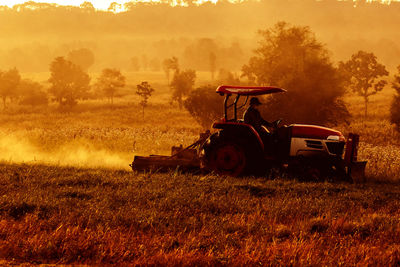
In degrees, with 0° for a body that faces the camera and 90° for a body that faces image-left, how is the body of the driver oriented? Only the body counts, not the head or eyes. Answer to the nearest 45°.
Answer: approximately 270°

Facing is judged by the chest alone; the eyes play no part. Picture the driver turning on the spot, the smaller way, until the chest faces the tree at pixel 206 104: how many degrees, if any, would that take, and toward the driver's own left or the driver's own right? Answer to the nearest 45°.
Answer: approximately 90° to the driver's own left

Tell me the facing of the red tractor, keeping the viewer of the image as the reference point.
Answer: facing to the right of the viewer

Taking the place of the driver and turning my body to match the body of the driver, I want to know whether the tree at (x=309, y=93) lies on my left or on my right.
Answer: on my left

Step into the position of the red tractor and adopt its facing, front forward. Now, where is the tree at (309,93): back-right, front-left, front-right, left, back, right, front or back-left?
left

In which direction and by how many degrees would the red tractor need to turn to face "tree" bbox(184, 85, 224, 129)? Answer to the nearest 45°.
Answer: approximately 90° to its left

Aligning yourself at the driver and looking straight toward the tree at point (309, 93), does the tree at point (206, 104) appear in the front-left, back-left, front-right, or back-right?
front-left
